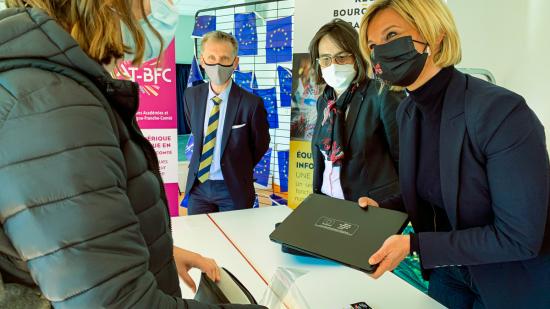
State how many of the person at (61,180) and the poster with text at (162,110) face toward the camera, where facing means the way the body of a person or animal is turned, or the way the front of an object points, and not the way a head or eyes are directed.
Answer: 1

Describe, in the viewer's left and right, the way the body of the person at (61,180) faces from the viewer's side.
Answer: facing to the right of the viewer

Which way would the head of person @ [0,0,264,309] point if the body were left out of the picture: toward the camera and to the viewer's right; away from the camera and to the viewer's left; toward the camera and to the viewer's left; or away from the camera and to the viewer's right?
away from the camera and to the viewer's right

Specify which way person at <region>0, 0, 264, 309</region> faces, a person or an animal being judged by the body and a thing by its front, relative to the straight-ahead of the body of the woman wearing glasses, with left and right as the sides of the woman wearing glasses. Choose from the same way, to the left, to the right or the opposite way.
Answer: the opposite way

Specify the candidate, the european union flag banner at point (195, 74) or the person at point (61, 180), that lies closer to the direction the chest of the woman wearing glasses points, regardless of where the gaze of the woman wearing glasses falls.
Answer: the person

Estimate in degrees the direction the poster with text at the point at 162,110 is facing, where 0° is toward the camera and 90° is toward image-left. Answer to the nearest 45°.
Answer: approximately 0°

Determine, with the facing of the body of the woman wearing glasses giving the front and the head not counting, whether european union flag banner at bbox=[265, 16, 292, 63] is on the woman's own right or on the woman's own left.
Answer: on the woman's own right
